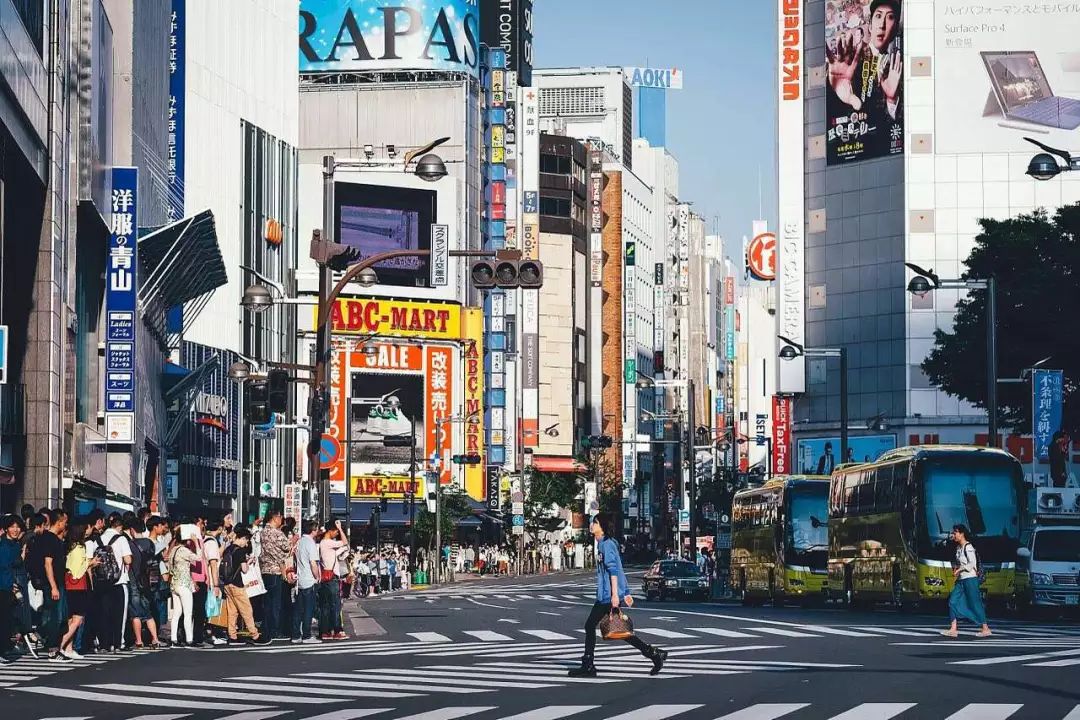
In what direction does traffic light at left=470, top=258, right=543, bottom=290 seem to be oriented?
toward the camera

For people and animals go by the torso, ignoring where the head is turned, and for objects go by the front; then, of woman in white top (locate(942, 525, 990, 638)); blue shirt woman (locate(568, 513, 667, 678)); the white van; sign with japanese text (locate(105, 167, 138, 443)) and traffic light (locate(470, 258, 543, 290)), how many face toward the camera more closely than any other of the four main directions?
3

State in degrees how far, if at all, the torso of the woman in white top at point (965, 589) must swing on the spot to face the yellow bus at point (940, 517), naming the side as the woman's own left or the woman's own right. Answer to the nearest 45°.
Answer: approximately 90° to the woman's own right

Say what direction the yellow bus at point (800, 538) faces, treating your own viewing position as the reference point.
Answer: facing the viewer and to the right of the viewer

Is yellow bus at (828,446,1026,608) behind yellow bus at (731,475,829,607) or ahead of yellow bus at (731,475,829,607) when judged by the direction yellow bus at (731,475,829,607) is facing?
ahead

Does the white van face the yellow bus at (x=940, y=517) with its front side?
no

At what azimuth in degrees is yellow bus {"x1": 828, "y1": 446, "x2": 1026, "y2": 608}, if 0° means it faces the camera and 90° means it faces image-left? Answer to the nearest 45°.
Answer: approximately 315°

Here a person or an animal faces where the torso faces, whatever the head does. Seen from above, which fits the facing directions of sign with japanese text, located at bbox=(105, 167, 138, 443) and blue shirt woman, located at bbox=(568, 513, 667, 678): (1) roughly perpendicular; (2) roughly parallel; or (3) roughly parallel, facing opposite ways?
roughly perpendicular

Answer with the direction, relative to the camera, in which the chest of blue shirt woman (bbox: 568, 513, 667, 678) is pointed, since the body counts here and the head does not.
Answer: to the viewer's left

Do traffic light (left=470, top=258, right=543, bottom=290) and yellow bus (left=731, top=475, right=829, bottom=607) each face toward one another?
no

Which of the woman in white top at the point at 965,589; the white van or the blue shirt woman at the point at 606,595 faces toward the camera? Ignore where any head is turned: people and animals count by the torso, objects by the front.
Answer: the white van

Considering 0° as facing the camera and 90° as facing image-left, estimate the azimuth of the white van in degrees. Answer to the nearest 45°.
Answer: approximately 0°

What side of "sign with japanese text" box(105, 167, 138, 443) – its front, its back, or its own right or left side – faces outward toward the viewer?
front

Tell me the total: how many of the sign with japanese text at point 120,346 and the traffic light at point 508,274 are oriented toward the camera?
2

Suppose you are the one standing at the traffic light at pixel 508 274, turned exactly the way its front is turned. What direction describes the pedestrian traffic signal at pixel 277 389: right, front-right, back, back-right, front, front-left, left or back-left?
back-right

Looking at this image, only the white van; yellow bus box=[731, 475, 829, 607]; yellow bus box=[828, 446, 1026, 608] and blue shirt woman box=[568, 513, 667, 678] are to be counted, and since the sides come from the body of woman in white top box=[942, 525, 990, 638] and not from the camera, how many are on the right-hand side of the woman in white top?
3
